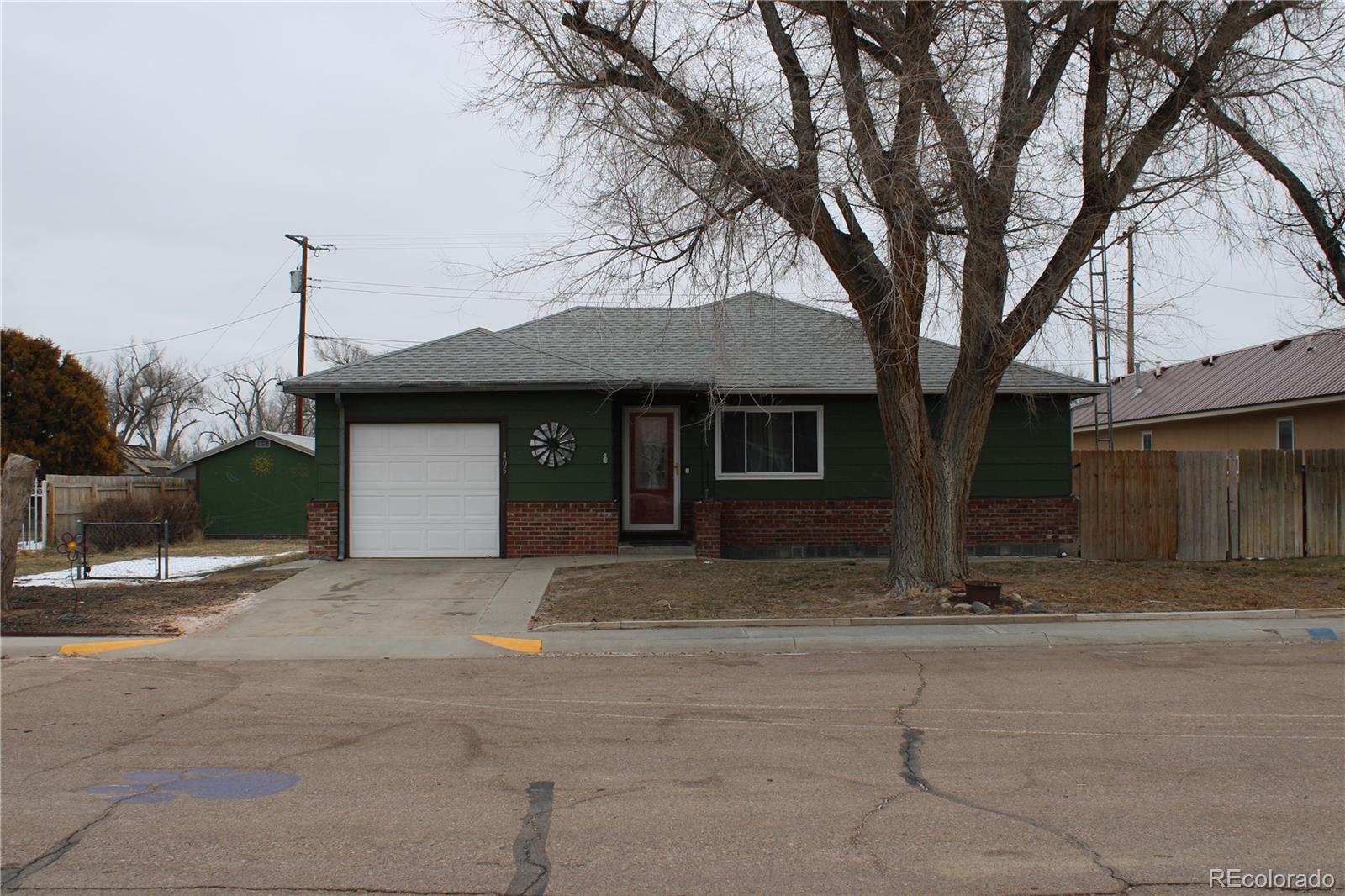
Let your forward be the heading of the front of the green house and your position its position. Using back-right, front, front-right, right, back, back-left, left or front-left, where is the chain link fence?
right

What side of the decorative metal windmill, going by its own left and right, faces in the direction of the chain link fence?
right

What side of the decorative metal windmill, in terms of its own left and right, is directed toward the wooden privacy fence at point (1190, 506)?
left

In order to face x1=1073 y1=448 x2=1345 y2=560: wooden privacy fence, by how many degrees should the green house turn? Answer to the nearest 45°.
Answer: approximately 90° to its left

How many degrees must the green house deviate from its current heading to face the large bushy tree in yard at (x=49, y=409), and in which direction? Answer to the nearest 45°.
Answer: approximately 135° to its right

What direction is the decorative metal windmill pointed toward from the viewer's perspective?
toward the camera

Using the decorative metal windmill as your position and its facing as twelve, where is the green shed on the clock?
The green shed is roughly at 5 o'clock from the decorative metal windmill.

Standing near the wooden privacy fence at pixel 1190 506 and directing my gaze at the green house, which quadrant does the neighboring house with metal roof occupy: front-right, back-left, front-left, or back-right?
back-right
